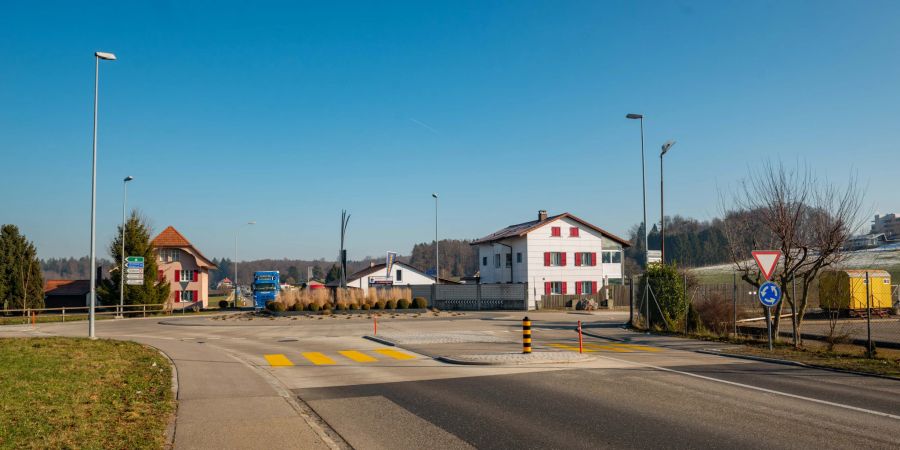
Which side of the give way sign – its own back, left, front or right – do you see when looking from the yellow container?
back

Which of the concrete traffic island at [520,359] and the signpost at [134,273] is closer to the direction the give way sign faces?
the concrete traffic island

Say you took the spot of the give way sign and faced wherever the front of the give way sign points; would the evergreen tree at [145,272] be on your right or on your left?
on your right

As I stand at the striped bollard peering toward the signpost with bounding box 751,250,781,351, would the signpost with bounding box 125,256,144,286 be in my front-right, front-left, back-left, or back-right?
back-left

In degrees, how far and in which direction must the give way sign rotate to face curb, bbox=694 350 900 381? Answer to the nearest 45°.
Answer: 0° — it already faces it

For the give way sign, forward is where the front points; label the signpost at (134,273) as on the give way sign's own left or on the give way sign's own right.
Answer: on the give way sign's own right

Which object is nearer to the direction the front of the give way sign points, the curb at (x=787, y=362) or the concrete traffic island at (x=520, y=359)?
the curb

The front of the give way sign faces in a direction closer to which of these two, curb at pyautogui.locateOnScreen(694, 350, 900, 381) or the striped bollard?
the curb

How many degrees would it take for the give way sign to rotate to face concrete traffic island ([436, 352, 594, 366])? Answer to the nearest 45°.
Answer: approximately 45° to its right

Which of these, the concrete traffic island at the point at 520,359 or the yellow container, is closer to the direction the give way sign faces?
the concrete traffic island

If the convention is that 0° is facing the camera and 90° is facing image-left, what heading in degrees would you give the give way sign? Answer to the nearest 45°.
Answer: approximately 0°

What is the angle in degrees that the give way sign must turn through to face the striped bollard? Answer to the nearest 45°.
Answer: approximately 45° to its right
